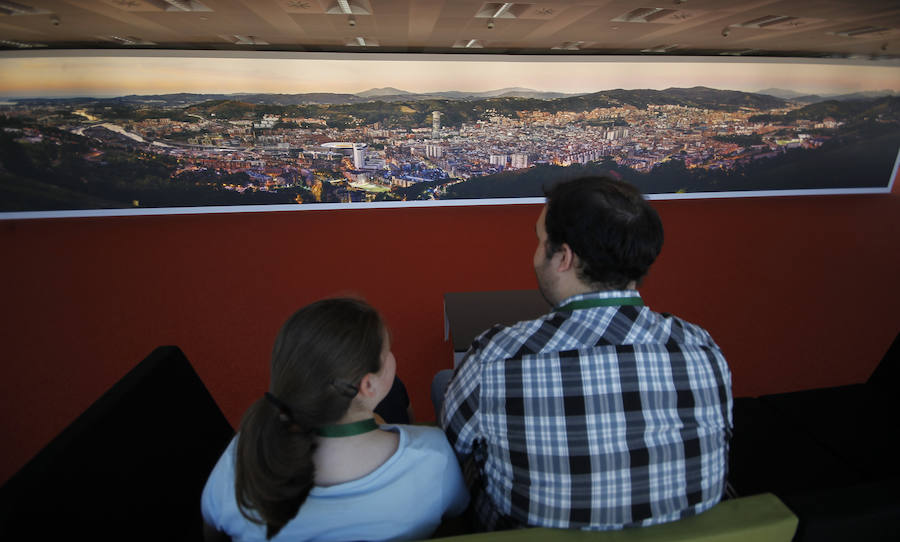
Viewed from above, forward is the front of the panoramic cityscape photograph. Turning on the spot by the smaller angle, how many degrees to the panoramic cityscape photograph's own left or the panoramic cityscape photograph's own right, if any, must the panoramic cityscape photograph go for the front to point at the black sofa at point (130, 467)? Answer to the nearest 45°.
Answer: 0° — it already faces it

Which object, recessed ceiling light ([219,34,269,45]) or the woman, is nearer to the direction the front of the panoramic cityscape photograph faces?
the woman

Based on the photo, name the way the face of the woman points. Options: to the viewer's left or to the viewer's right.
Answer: to the viewer's right

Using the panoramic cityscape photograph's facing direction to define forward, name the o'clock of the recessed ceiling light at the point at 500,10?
The recessed ceiling light is roughly at 11 o'clock from the panoramic cityscape photograph.

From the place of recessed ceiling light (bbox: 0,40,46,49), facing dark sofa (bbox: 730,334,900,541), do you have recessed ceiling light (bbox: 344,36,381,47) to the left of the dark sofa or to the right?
left

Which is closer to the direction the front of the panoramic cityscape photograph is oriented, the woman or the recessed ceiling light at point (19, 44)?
the woman

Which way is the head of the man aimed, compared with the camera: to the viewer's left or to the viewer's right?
to the viewer's left

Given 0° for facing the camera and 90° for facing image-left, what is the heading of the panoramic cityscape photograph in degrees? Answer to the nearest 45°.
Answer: approximately 0°

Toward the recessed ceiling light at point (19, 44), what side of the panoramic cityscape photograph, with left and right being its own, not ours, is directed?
right
